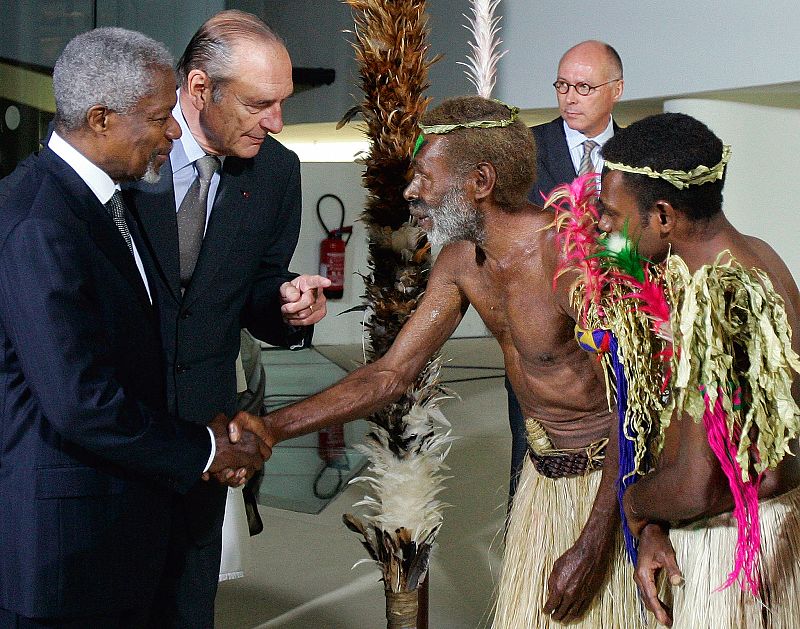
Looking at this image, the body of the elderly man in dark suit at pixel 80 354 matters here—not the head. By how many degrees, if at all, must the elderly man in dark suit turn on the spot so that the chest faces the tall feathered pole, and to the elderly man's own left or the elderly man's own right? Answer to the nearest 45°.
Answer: approximately 45° to the elderly man's own left

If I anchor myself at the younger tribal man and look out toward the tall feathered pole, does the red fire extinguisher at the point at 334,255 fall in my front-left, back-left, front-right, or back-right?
front-right

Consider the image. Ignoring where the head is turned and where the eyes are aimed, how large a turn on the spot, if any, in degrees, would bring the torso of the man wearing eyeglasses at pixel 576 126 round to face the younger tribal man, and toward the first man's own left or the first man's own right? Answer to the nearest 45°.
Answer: approximately 45° to the first man's own left

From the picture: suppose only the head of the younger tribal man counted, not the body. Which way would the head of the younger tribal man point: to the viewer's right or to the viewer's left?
to the viewer's left

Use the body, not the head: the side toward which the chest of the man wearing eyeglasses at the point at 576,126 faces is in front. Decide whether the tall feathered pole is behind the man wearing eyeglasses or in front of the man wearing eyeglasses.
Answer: in front

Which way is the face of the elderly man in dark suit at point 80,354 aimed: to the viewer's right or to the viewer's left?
to the viewer's right

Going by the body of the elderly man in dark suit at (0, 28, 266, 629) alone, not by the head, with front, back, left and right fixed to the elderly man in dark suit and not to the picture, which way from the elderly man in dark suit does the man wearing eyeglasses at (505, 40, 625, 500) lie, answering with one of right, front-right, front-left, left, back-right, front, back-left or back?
front-left

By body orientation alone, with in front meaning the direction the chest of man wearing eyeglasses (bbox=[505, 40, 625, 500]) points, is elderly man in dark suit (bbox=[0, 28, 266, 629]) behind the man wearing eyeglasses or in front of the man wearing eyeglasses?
in front

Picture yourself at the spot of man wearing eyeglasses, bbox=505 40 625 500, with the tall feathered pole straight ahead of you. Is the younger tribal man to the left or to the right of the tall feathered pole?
left

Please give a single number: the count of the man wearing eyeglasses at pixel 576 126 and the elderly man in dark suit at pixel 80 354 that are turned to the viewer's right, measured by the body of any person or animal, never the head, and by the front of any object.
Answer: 1

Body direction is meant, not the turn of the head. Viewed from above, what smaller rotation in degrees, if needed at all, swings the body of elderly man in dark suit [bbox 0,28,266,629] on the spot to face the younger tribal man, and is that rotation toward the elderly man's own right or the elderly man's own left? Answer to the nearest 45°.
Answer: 0° — they already face them

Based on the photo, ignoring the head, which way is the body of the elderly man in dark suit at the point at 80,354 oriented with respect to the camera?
to the viewer's right

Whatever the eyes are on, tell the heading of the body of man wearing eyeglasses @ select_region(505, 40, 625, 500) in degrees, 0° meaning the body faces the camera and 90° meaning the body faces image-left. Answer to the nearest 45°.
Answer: approximately 45°

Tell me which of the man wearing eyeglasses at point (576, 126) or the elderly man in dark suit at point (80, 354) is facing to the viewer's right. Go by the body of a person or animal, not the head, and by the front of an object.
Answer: the elderly man in dark suit

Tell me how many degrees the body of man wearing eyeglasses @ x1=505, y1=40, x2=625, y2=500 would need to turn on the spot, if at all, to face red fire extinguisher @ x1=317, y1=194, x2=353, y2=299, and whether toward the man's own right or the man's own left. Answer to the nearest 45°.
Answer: approximately 135° to the man's own right
